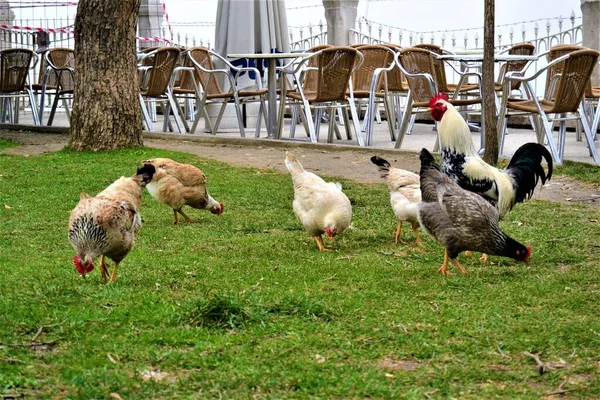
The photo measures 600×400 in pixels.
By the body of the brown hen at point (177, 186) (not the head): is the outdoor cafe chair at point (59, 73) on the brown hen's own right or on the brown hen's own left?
on the brown hen's own left

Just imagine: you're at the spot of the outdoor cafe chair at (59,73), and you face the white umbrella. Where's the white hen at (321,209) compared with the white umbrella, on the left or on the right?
right

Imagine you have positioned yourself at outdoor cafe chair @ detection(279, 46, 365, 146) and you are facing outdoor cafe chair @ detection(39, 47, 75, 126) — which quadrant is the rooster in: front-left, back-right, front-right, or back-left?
back-left

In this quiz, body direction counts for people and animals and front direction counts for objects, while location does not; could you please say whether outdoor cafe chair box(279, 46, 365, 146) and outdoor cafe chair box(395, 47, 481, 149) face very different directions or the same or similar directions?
very different directions

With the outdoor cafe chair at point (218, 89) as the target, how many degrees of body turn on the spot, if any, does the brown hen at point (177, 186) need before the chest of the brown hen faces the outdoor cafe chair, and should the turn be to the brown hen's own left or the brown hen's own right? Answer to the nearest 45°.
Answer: approximately 90° to the brown hen's own left

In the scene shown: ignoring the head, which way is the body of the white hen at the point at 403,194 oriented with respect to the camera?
to the viewer's right

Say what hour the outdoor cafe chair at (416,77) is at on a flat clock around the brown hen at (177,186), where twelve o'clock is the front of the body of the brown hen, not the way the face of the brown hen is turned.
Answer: The outdoor cafe chair is roughly at 10 o'clock from the brown hen.

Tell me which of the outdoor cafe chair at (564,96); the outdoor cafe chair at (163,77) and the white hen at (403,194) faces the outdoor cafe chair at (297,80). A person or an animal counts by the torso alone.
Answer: the outdoor cafe chair at (564,96)
